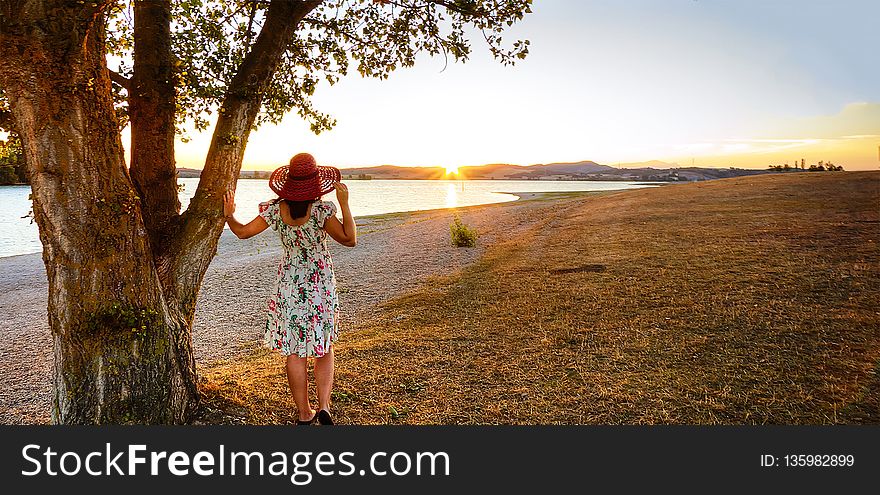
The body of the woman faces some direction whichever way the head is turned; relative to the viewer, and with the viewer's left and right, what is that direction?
facing away from the viewer

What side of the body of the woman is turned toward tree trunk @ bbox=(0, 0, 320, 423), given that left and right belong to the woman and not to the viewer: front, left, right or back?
left

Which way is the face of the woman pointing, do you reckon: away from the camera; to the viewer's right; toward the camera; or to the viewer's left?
away from the camera
